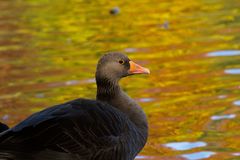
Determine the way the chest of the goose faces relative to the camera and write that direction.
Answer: to the viewer's right
